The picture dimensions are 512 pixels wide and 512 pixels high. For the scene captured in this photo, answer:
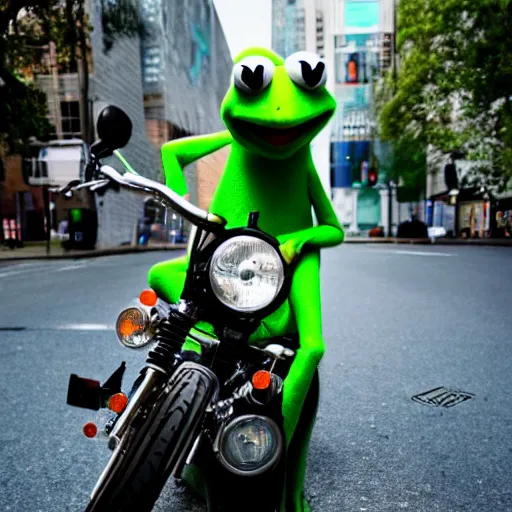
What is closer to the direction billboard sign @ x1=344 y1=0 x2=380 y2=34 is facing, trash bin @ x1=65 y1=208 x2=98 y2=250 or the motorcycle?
the motorcycle

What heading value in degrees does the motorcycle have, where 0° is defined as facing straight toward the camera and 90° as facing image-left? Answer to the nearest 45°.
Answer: approximately 0°

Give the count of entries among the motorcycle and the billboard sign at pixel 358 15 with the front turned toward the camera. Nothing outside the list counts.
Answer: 2

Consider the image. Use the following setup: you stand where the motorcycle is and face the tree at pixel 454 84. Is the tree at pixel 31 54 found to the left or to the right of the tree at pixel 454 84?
left
